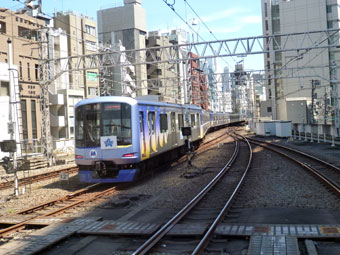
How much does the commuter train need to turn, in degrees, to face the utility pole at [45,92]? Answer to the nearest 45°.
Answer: approximately 90° to its right

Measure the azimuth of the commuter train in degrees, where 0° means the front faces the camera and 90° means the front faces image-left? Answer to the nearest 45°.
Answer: approximately 45°

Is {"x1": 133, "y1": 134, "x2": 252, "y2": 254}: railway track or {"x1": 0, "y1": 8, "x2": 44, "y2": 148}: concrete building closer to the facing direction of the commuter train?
the railway track

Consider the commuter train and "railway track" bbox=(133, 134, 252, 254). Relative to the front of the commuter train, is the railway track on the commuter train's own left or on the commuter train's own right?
on the commuter train's own left

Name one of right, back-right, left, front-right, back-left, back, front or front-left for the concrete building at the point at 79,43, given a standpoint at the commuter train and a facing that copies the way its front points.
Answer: back-right
